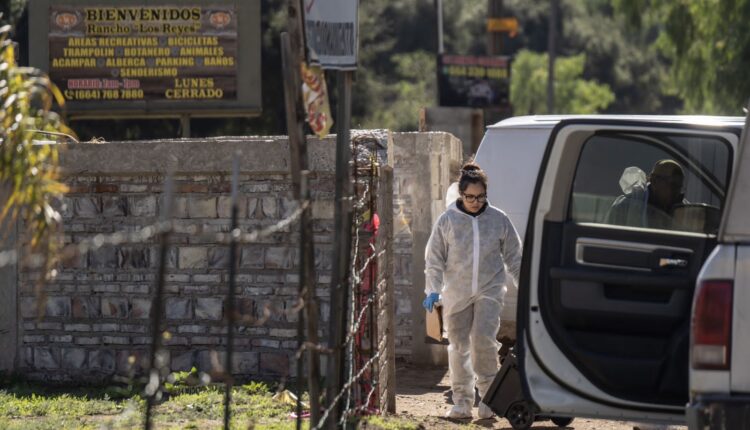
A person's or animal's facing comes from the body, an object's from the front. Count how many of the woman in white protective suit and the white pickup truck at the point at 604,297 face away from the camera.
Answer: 1

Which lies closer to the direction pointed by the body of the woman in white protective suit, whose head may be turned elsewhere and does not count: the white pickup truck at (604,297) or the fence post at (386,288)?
the white pickup truck

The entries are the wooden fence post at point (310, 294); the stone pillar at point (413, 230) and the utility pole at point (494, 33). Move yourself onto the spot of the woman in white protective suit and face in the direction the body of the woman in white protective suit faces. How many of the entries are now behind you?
2

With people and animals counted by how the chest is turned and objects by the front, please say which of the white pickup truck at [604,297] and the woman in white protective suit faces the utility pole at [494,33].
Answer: the white pickup truck

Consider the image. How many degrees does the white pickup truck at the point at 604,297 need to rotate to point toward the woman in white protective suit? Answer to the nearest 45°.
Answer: approximately 45° to its left

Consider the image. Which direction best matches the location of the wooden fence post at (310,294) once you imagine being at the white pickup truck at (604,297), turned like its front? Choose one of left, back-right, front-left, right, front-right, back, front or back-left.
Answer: back-left

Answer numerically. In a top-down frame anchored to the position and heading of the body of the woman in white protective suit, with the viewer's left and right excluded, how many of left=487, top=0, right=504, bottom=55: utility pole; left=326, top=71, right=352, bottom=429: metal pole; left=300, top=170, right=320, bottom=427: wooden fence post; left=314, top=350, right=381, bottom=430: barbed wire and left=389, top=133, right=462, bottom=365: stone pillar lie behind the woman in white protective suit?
2

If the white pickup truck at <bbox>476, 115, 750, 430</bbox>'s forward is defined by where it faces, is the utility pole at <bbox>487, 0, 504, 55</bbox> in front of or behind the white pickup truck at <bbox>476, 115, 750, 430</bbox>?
in front

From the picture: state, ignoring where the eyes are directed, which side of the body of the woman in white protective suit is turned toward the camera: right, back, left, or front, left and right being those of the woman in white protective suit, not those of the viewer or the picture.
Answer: front

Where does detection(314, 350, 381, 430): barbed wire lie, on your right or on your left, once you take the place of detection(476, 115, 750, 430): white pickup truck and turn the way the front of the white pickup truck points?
on your left

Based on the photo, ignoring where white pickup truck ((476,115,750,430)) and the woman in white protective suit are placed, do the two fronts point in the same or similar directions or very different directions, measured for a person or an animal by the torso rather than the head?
very different directions

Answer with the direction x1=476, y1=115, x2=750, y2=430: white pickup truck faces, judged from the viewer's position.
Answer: facing away from the viewer

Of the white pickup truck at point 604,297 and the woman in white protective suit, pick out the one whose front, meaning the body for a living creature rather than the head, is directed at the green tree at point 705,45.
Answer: the white pickup truck
